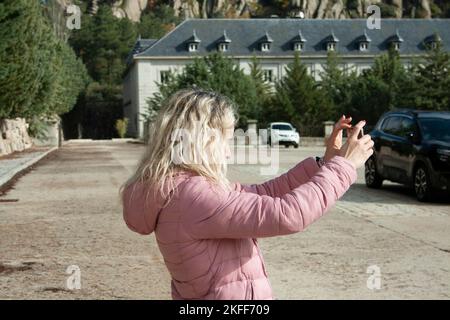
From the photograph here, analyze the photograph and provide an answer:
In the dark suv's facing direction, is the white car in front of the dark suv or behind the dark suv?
behind

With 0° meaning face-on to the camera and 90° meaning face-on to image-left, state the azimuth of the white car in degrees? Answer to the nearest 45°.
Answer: approximately 315°

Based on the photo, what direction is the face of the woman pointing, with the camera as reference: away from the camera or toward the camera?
away from the camera

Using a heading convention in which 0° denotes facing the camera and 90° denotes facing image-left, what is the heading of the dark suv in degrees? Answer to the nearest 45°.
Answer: approximately 315°

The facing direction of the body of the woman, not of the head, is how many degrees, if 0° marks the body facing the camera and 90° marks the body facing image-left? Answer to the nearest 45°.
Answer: approximately 270°

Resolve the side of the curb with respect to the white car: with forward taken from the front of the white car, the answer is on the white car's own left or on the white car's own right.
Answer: on the white car's own right

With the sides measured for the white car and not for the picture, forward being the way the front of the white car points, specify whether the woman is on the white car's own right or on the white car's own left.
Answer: on the white car's own right
